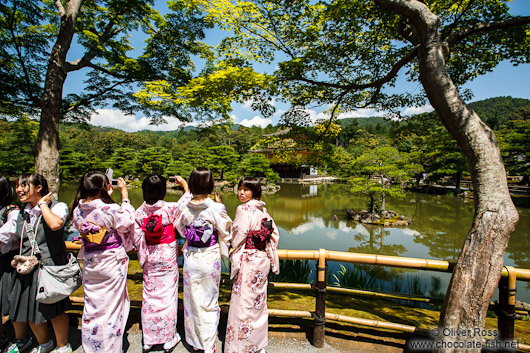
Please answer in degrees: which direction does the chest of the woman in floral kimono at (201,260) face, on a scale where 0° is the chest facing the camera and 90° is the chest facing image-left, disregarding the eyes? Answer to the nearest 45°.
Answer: approximately 180°

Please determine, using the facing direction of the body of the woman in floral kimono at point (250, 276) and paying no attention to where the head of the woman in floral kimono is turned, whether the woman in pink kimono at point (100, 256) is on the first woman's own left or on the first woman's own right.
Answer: on the first woman's own left

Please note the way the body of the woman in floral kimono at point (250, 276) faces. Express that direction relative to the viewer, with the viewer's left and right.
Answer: facing away from the viewer and to the left of the viewer

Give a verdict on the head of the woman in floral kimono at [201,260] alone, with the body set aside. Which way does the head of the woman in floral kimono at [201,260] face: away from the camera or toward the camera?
away from the camera

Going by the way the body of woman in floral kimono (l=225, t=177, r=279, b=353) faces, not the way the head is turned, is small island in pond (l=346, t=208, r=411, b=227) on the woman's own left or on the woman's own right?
on the woman's own right

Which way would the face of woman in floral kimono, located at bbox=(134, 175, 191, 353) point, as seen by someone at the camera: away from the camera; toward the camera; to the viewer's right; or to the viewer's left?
away from the camera
